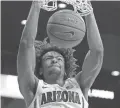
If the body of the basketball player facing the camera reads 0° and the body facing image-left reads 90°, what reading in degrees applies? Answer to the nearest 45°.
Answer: approximately 0°
